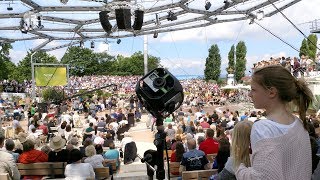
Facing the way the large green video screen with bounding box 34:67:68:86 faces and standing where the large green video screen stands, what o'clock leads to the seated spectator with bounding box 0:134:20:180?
The seated spectator is roughly at 12 o'clock from the large green video screen.

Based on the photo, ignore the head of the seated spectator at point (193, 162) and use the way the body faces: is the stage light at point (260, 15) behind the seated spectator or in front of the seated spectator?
in front

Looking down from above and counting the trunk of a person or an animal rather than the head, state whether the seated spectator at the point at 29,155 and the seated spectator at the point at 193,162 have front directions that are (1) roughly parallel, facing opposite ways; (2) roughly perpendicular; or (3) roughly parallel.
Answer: roughly parallel

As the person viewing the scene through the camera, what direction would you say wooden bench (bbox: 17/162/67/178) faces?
facing away from the viewer

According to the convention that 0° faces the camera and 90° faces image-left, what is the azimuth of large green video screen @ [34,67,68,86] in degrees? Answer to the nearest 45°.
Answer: approximately 0°

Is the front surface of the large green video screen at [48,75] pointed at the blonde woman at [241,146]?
yes

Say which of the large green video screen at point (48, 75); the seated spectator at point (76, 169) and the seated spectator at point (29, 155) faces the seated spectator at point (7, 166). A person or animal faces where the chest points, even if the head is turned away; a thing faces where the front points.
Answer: the large green video screen

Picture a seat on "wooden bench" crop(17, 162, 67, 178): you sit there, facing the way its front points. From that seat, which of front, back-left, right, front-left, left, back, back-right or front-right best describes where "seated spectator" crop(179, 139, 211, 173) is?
back-right

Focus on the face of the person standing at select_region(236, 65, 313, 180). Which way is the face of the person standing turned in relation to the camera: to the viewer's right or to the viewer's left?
to the viewer's left

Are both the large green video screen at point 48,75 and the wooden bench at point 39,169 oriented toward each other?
yes

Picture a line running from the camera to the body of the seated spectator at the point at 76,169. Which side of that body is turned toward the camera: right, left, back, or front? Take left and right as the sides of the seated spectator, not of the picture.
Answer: back

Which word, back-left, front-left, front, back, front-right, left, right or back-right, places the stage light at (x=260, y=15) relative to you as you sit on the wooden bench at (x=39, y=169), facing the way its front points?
front-right

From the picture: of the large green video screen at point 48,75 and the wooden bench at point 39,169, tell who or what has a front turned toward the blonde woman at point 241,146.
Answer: the large green video screen

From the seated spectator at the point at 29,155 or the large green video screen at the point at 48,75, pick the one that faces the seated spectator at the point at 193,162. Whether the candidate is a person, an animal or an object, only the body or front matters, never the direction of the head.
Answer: the large green video screen

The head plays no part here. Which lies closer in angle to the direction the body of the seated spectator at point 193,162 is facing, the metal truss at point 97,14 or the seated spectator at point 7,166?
the metal truss

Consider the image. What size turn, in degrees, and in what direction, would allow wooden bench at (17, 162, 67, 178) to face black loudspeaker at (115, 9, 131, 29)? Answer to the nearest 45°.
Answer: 0° — it already faces it
